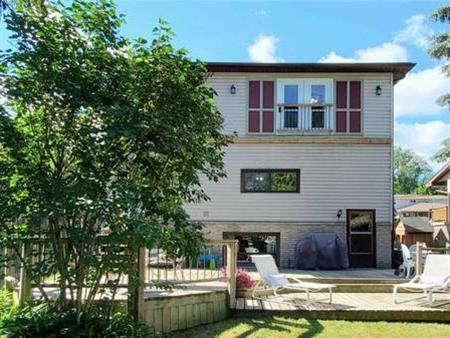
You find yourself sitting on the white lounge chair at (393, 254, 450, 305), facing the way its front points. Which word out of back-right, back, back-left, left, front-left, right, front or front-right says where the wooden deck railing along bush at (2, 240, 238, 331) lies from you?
front

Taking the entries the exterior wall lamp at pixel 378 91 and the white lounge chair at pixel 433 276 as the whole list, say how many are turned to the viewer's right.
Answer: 0

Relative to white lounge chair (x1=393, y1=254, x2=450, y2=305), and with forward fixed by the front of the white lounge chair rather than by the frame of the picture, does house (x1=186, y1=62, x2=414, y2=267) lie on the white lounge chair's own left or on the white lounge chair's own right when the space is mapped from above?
on the white lounge chair's own right

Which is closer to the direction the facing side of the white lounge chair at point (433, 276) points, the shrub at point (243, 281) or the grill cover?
the shrub

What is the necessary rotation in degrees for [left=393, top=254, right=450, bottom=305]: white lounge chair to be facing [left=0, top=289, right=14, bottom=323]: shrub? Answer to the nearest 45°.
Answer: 0° — it already faces it

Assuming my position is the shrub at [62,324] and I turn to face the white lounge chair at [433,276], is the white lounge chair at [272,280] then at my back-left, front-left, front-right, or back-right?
front-left

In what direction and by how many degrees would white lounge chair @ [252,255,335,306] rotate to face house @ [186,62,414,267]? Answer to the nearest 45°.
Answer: approximately 135° to its left

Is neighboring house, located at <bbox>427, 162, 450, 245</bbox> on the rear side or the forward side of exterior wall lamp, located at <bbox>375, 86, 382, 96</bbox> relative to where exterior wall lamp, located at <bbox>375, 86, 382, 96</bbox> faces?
on the rear side

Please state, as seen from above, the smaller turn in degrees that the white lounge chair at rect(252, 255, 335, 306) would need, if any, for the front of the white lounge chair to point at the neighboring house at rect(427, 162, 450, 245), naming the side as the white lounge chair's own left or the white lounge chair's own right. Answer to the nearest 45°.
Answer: approximately 90° to the white lounge chair's own left

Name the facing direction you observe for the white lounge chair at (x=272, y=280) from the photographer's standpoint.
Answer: facing the viewer and to the right of the viewer
